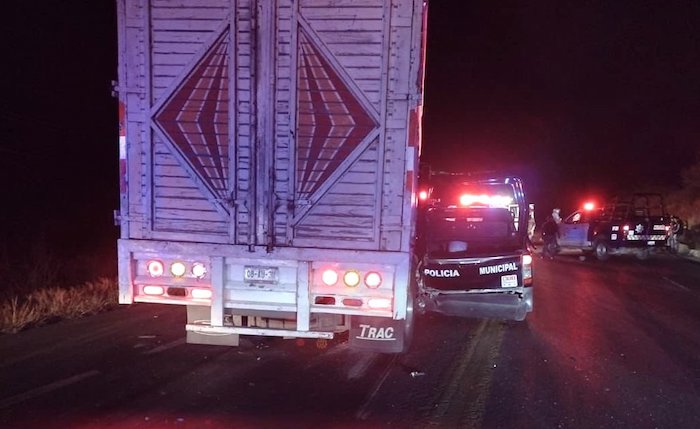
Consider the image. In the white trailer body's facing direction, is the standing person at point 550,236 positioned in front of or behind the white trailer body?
in front

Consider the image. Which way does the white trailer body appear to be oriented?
away from the camera

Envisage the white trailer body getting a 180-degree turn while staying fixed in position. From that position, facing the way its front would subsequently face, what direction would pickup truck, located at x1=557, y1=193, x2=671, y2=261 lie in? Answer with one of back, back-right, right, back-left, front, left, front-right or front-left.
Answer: back-left
